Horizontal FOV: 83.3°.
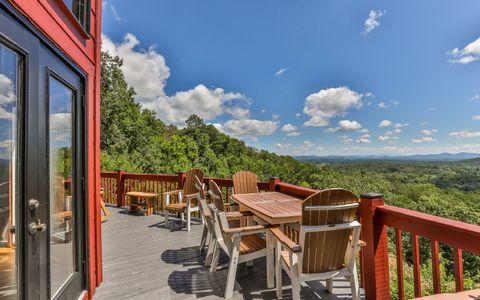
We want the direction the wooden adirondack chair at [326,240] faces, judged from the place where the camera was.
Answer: facing away from the viewer and to the left of the viewer

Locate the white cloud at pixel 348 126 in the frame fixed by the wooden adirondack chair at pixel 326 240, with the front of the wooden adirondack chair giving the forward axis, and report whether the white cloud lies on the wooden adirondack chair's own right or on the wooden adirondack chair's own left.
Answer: on the wooden adirondack chair's own right

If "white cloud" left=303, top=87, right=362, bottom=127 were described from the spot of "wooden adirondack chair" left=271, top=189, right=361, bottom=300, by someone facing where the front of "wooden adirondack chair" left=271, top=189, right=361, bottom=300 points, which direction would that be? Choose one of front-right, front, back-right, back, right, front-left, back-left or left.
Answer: front-right

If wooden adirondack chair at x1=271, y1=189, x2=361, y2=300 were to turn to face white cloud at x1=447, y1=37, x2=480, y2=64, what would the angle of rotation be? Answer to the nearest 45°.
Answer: approximately 90° to its right

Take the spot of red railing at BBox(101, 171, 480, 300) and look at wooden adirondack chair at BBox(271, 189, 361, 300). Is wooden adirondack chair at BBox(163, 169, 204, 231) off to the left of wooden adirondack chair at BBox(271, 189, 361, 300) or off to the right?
right

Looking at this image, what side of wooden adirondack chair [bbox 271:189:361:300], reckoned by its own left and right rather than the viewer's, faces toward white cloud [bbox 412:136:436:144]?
right
